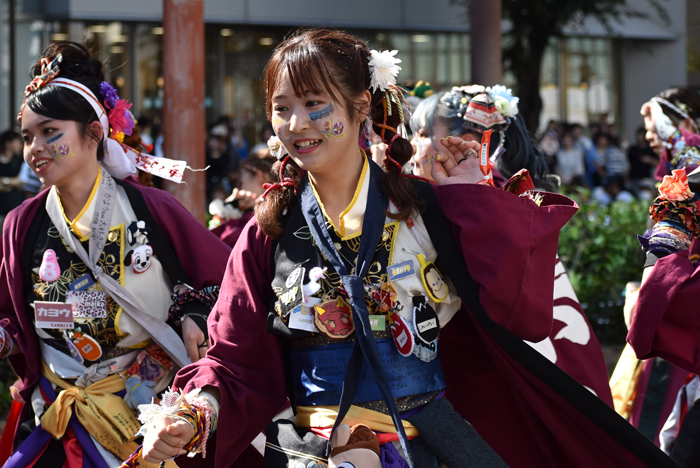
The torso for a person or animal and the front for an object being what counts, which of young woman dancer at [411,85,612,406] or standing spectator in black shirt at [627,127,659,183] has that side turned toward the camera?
the standing spectator in black shirt

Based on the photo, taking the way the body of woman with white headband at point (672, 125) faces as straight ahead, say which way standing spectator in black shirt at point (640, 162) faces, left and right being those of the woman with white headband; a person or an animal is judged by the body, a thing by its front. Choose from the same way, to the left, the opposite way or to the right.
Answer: to the left

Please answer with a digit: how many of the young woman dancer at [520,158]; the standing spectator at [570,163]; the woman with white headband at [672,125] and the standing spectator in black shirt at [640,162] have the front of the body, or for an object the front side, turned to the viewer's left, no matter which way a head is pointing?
2

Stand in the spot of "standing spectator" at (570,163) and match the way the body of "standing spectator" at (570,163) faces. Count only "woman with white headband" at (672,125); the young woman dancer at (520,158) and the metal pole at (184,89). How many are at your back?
0

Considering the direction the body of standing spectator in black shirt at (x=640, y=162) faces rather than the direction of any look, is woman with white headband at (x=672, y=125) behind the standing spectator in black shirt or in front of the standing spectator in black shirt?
in front

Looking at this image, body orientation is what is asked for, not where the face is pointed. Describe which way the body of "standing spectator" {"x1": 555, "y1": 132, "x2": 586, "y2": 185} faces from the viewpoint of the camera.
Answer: toward the camera

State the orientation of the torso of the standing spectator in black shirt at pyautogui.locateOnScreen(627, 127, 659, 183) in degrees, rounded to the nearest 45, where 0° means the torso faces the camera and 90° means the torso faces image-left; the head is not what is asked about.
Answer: approximately 0°

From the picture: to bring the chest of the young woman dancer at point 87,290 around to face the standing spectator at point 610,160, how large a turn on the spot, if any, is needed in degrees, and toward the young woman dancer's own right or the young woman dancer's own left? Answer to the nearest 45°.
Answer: approximately 180°

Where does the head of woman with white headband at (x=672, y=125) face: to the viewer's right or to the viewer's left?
to the viewer's left

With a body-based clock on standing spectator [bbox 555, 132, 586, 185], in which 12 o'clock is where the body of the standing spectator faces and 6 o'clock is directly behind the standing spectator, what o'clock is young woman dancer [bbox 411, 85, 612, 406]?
The young woman dancer is roughly at 12 o'clock from the standing spectator.

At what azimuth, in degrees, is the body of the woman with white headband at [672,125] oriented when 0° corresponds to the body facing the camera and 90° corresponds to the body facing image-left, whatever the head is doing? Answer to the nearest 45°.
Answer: approximately 90°

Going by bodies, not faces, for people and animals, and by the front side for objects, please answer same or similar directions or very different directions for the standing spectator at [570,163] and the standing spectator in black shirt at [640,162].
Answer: same or similar directions
